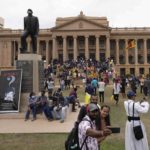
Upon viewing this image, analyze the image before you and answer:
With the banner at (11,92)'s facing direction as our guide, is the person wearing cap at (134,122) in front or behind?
in front

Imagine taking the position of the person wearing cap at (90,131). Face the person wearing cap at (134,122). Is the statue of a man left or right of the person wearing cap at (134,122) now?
left

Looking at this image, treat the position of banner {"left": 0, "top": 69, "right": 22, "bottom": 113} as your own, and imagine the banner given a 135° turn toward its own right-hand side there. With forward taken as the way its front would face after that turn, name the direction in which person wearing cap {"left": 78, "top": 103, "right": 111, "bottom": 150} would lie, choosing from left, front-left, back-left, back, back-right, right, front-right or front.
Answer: back-left

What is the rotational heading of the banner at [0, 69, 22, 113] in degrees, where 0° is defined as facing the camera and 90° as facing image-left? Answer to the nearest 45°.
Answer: approximately 0°
